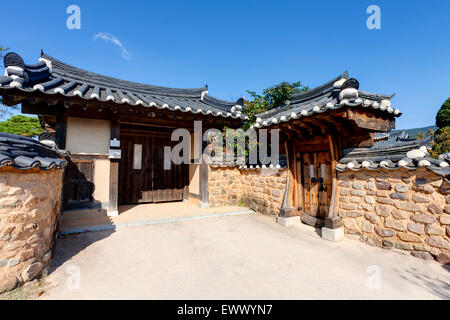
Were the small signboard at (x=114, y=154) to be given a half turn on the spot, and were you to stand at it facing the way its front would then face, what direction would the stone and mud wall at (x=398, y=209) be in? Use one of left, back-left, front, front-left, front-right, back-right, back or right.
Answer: back-right

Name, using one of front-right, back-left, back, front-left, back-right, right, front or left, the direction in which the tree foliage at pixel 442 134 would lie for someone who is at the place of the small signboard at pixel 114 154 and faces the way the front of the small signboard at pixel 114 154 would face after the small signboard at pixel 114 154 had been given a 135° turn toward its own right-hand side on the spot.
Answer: back-right

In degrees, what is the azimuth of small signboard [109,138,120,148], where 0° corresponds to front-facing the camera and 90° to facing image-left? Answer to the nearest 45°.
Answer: approximately 0°

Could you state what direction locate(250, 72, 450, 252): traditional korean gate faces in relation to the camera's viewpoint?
facing the viewer and to the left of the viewer

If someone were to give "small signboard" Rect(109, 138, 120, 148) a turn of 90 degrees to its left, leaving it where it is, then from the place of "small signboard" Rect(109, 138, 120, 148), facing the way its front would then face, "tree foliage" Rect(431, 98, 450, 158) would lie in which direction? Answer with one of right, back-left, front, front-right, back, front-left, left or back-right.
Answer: front

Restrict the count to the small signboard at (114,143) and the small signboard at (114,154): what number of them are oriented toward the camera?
2

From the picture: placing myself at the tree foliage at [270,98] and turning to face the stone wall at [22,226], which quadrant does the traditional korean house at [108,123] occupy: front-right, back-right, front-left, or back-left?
front-right

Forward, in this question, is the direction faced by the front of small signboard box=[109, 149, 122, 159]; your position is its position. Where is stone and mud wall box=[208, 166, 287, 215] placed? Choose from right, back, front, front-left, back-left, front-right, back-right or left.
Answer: left

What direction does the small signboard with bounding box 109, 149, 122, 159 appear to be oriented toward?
toward the camera

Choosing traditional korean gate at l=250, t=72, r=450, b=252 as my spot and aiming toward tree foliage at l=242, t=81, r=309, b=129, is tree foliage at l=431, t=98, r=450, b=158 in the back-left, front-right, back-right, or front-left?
front-right

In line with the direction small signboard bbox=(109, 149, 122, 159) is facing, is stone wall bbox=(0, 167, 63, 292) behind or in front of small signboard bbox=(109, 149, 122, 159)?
in front
